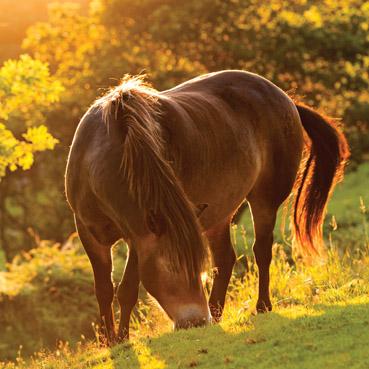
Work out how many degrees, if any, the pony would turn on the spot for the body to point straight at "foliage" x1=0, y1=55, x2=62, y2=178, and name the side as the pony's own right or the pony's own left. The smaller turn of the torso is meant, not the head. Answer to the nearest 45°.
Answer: approximately 90° to the pony's own right

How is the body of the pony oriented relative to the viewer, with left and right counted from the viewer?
facing the viewer and to the left of the viewer
